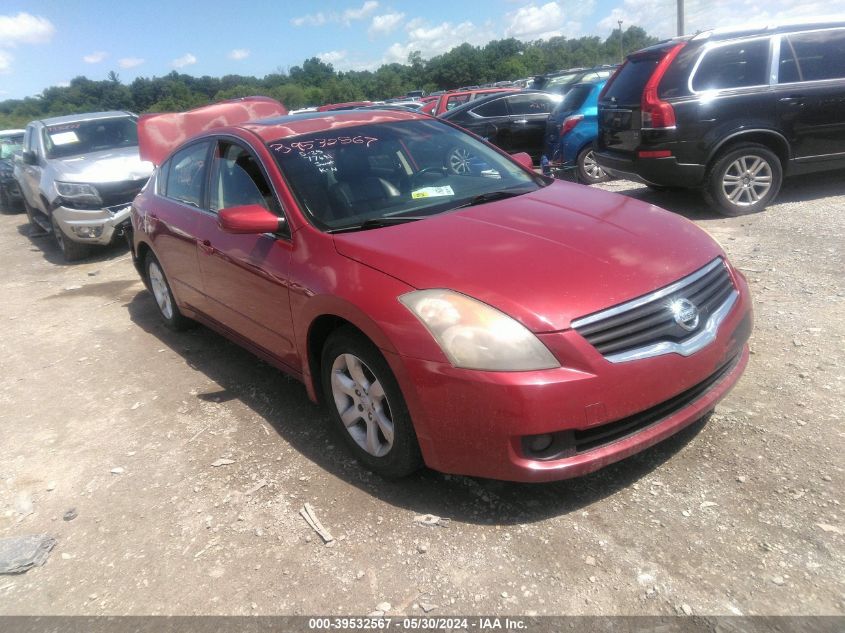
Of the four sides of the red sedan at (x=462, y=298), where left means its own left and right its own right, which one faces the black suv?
left

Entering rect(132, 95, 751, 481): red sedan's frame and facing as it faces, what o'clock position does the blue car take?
The blue car is roughly at 8 o'clock from the red sedan.

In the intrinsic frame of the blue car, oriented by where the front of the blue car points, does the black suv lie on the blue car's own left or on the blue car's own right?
on the blue car's own right

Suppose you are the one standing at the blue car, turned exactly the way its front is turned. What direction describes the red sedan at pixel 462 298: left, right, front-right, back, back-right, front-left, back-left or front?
back-right

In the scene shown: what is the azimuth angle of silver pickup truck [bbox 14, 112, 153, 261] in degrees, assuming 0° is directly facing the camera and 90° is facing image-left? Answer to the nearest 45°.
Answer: approximately 315°

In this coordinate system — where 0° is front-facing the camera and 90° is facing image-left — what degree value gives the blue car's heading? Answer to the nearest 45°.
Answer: approximately 225°
